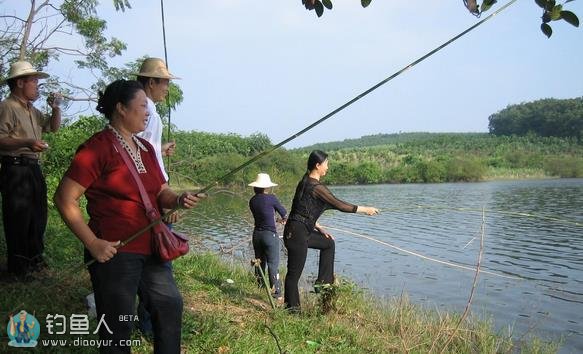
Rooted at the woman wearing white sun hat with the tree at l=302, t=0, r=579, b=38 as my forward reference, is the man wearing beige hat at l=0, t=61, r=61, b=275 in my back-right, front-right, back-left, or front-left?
front-right

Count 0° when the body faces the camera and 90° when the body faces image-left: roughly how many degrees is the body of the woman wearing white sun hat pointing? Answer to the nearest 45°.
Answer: approximately 225°

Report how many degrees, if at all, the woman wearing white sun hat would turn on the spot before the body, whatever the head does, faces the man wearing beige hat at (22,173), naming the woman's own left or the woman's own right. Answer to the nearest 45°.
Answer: approximately 180°

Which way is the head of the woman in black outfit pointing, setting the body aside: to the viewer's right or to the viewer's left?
to the viewer's right

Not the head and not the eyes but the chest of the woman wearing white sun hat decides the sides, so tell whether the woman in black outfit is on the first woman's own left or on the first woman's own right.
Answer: on the first woman's own right
